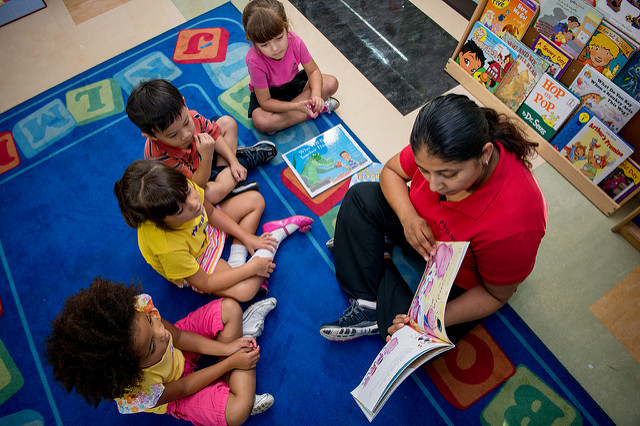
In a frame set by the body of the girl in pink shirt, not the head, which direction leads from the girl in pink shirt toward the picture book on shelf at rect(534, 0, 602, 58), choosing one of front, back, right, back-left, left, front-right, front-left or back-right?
front-left

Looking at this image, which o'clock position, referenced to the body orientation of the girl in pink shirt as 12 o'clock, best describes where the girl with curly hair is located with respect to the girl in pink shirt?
The girl with curly hair is roughly at 2 o'clock from the girl in pink shirt.

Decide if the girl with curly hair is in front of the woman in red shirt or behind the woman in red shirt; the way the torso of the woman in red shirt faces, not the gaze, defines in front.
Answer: in front

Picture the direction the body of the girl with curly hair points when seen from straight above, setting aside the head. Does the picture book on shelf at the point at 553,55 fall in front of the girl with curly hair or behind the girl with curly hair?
in front

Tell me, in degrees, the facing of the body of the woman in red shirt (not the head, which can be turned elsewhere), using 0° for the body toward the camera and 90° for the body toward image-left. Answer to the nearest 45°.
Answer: approximately 45°

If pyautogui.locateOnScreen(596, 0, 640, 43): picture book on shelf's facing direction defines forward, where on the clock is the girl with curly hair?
The girl with curly hair is roughly at 11 o'clock from the picture book on shelf.

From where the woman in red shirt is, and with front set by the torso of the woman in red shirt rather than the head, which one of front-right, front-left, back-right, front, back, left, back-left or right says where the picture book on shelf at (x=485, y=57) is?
back-right

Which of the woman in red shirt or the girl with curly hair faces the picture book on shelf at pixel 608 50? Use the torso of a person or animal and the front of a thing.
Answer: the girl with curly hair

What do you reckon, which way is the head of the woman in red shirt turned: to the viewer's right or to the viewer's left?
to the viewer's left

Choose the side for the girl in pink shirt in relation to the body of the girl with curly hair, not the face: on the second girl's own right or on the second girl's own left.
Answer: on the second girl's own left

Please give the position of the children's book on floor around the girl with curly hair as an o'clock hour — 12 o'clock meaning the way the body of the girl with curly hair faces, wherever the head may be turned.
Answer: The children's book on floor is roughly at 11 o'clock from the girl with curly hair.

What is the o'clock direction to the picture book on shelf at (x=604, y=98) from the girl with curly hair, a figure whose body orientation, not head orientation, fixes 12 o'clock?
The picture book on shelf is roughly at 12 o'clock from the girl with curly hair.

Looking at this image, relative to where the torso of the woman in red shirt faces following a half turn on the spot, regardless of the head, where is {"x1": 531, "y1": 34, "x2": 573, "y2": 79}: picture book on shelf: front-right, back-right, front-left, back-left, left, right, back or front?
front-left

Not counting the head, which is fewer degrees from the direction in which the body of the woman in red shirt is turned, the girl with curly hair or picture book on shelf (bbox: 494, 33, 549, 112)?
the girl with curly hair

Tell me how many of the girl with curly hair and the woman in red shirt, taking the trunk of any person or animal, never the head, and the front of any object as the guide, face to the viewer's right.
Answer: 1

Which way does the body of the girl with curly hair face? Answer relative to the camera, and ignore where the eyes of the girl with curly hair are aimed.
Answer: to the viewer's right

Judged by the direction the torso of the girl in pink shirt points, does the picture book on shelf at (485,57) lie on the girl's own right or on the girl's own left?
on the girl's own left

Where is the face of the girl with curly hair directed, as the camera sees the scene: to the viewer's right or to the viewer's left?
to the viewer's right
